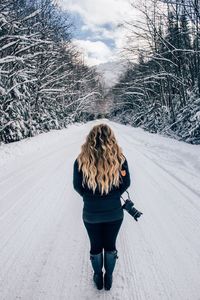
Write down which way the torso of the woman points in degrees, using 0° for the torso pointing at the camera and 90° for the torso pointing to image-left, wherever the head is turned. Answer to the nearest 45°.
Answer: approximately 180°

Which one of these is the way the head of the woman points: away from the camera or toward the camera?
away from the camera
